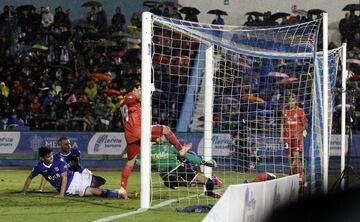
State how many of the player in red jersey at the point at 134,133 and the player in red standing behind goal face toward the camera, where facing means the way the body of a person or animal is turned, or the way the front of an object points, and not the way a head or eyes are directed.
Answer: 1

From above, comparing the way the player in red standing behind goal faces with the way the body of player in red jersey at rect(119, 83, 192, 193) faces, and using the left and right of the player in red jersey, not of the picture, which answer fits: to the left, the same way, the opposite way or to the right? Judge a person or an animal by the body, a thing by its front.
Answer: to the right

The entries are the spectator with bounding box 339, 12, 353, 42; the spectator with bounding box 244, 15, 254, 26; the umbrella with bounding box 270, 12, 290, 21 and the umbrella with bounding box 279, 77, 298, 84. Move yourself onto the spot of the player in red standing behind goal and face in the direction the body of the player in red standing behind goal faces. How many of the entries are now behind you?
4

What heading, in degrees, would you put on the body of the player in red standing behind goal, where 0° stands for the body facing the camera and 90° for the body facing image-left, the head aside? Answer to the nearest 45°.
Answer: approximately 0°

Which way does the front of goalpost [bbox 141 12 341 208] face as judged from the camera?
facing to the left of the viewer

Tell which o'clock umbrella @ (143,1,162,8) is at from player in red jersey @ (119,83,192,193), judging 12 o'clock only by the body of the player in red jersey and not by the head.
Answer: The umbrella is roughly at 9 o'clock from the player in red jersey.

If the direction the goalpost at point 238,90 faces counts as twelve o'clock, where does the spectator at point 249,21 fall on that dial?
The spectator is roughly at 3 o'clock from the goalpost.

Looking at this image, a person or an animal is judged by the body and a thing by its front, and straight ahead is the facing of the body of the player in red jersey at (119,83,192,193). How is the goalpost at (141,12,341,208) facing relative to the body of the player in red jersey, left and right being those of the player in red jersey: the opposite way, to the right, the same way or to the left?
the opposite way
